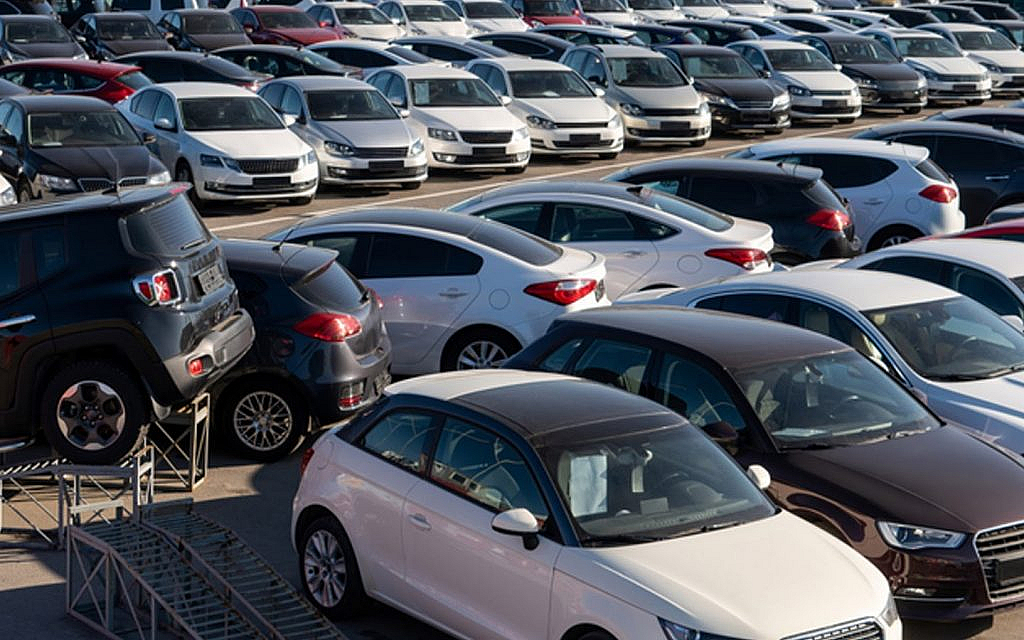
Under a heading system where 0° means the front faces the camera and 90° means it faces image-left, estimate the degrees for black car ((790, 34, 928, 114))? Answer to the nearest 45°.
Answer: approximately 315°

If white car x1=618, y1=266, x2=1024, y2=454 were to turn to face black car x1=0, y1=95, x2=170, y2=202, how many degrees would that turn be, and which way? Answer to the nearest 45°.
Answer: approximately 180°

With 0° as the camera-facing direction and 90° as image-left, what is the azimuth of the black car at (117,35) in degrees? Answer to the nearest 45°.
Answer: approximately 315°

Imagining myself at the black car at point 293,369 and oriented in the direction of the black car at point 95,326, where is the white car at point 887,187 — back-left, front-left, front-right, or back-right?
back-right

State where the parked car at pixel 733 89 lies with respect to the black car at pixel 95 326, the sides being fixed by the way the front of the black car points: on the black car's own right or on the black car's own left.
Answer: on the black car's own right

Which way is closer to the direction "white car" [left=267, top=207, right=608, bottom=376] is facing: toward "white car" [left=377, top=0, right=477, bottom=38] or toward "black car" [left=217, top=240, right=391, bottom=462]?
the white car

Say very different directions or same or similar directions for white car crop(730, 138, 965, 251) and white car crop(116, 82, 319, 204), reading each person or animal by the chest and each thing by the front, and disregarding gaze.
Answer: very different directions

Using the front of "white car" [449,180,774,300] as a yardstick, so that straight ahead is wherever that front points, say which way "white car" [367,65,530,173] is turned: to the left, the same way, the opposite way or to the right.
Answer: the opposite way

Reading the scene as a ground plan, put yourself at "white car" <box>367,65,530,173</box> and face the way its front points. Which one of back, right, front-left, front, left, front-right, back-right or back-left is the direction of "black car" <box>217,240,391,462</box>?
front-right

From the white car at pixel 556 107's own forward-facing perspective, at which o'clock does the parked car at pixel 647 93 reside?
The parked car is roughly at 9 o'clock from the white car.

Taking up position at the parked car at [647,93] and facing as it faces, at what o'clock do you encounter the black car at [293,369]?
The black car is roughly at 2 o'clock from the parked car.
